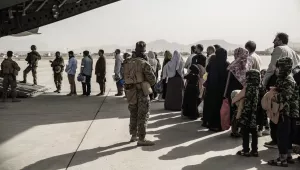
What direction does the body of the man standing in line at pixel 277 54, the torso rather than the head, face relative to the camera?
to the viewer's left

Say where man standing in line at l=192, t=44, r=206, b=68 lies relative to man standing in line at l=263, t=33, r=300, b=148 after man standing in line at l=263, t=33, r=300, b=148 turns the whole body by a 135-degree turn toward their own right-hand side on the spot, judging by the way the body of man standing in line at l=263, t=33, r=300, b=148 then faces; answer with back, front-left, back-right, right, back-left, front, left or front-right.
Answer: left

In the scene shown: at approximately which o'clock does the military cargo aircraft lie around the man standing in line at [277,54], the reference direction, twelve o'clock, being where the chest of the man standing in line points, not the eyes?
The military cargo aircraft is roughly at 1 o'clock from the man standing in line.

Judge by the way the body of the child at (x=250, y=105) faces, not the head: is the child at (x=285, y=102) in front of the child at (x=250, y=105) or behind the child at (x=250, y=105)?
behind

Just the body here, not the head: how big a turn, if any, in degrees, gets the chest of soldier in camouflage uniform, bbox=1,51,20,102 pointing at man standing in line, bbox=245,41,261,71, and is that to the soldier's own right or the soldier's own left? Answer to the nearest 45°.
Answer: approximately 135° to the soldier's own right

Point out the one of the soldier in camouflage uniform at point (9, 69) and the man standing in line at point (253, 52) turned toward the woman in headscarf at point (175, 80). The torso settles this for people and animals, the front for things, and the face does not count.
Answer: the man standing in line

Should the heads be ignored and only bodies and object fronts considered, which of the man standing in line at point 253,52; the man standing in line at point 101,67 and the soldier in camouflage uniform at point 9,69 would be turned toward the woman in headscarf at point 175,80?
the man standing in line at point 253,52

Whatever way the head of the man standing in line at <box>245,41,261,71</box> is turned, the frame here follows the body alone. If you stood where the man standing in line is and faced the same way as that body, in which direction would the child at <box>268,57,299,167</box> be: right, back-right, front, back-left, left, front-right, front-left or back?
back-left

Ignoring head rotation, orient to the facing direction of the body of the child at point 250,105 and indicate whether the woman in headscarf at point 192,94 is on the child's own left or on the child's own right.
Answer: on the child's own right

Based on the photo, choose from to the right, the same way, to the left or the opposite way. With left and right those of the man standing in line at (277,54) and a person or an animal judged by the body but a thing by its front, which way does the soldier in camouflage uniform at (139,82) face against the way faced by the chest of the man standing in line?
to the right

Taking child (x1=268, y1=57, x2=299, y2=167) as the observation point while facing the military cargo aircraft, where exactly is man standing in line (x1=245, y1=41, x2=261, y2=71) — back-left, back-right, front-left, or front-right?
front-right

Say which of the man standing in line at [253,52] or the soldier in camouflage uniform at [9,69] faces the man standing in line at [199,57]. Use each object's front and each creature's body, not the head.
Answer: the man standing in line at [253,52]

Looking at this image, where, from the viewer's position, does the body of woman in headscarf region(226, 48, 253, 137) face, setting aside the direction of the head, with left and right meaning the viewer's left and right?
facing away from the viewer and to the left of the viewer

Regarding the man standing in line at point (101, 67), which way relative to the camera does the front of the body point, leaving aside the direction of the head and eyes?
to the viewer's left

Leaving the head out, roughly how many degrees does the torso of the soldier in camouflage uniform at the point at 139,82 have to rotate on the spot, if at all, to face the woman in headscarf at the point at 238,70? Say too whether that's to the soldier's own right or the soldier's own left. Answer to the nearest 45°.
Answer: approximately 45° to the soldier's own right
